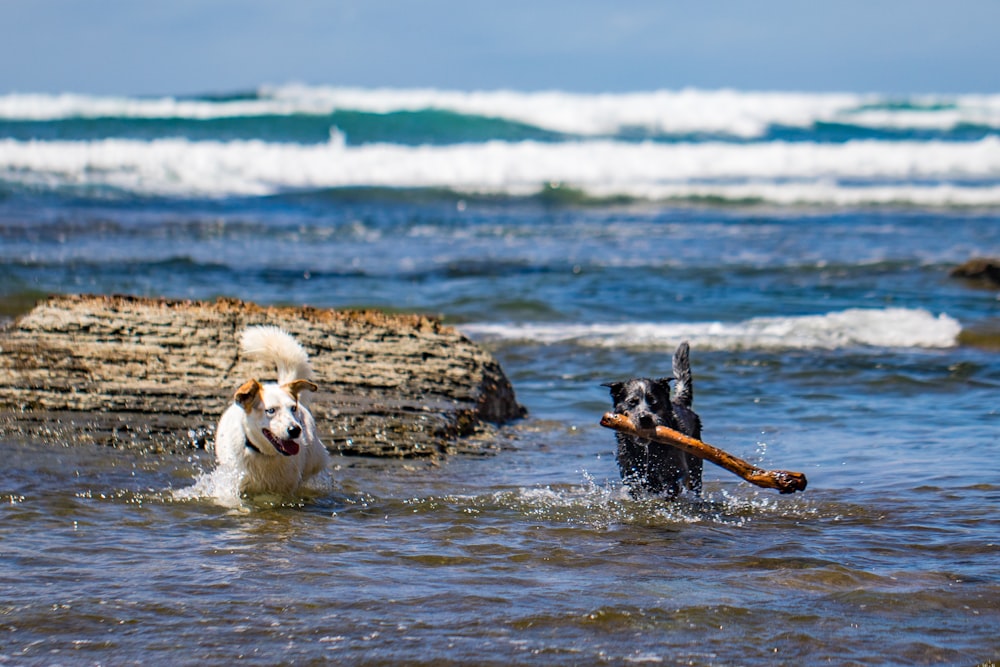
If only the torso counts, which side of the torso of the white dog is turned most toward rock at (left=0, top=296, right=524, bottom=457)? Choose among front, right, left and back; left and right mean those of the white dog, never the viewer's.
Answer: back

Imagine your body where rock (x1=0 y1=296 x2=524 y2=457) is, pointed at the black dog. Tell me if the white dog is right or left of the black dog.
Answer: right

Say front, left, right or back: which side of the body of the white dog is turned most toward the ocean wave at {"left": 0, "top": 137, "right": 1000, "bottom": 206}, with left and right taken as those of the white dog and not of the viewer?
back

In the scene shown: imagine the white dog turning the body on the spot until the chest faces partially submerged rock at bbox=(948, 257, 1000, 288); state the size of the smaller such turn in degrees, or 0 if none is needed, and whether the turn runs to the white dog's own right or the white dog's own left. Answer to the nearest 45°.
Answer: approximately 135° to the white dog's own left

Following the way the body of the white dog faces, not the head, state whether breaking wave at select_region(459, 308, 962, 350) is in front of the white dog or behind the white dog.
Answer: behind

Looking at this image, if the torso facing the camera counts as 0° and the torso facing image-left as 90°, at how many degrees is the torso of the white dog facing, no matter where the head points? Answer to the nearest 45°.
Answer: approximately 0°

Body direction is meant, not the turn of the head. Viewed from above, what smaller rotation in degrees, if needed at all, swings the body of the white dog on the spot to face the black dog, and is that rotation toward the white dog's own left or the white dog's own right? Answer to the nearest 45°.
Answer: approximately 90° to the white dog's own left
